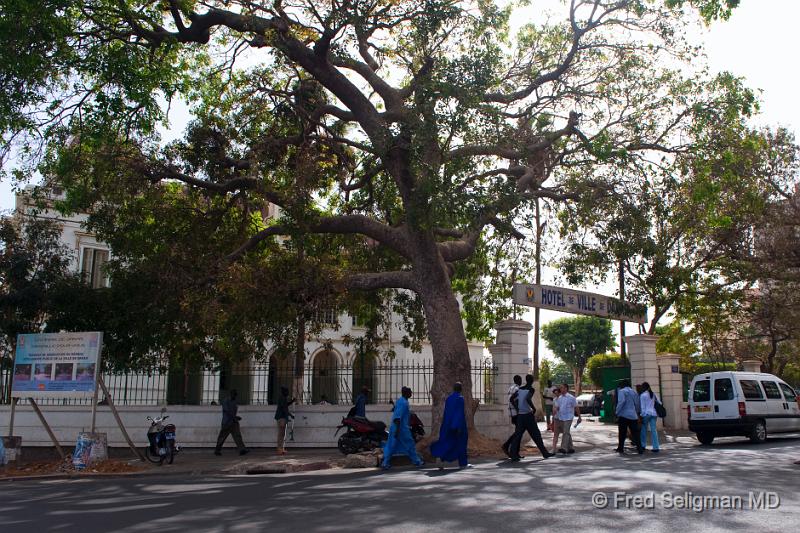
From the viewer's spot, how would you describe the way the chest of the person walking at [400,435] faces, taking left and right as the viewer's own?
facing to the right of the viewer

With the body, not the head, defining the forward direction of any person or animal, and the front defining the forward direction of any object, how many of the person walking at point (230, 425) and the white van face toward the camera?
0

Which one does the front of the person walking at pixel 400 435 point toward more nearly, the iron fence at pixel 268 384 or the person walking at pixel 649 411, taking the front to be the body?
the person walking

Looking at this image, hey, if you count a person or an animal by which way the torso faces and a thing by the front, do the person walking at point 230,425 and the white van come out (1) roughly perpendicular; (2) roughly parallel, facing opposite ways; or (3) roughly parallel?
roughly parallel

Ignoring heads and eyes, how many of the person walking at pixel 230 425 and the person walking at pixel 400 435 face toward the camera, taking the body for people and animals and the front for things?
0

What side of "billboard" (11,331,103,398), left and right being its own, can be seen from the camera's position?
front

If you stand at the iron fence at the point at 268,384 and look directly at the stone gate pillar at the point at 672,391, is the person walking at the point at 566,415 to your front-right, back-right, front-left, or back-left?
front-right

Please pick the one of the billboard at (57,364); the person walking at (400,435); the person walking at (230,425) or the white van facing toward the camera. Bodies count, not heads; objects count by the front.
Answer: the billboard

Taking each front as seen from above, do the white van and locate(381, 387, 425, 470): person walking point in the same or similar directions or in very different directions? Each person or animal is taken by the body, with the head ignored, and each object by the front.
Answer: same or similar directions
